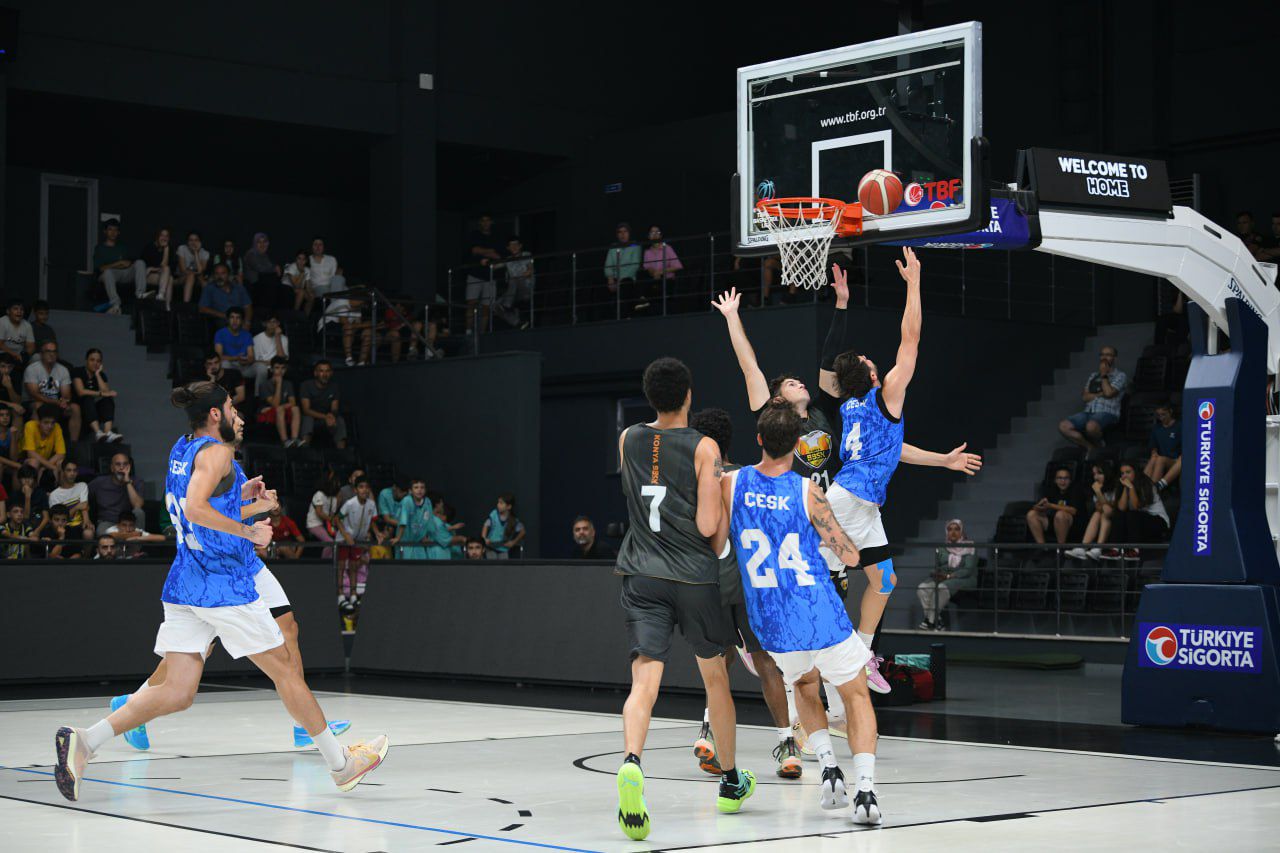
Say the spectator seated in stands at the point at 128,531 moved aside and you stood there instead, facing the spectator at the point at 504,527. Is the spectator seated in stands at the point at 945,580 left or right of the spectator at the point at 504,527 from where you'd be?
right

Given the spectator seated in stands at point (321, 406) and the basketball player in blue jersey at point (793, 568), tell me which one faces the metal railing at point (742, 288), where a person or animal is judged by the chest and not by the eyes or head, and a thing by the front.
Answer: the basketball player in blue jersey

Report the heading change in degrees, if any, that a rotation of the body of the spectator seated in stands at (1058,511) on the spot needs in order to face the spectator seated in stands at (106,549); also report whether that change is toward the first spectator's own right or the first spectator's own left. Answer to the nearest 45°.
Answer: approximately 45° to the first spectator's own right

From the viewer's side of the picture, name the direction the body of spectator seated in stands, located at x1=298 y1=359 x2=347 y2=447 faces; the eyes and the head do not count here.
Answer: toward the camera

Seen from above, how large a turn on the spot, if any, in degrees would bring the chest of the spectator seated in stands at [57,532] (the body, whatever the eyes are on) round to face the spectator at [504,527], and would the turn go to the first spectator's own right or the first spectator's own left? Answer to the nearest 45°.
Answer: approximately 45° to the first spectator's own left

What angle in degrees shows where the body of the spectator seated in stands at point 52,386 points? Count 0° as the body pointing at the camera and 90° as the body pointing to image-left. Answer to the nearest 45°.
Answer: approximately 315°

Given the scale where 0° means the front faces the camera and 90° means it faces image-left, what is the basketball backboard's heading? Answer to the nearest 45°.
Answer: approximately 45°

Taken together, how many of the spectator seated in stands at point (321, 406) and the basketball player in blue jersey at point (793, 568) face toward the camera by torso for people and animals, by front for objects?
1

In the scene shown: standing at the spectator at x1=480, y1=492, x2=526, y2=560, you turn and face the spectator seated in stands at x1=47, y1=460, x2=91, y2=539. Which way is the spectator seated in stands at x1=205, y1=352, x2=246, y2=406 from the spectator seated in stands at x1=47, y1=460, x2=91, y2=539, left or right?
right

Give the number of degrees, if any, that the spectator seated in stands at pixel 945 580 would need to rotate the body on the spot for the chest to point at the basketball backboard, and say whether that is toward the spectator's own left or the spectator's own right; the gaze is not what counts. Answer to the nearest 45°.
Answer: approximately 45° to the spectator's own left

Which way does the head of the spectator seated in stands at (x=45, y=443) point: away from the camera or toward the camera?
toward the camera

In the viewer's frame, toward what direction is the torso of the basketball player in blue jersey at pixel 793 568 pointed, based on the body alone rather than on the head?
away from the camera

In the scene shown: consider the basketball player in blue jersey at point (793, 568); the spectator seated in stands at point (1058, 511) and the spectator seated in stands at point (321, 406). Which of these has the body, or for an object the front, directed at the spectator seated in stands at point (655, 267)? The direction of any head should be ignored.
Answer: the basketball player in blue jersey

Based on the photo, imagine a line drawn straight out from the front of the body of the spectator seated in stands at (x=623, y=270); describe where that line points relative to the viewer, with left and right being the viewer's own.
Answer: facing the viewer and to the left of the viewer

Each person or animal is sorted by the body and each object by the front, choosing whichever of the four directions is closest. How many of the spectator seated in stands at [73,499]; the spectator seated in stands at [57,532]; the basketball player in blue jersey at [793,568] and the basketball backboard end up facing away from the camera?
1

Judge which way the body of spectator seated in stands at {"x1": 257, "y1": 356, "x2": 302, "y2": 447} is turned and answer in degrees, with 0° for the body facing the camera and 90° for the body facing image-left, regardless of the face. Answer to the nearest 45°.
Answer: approximately 315°
